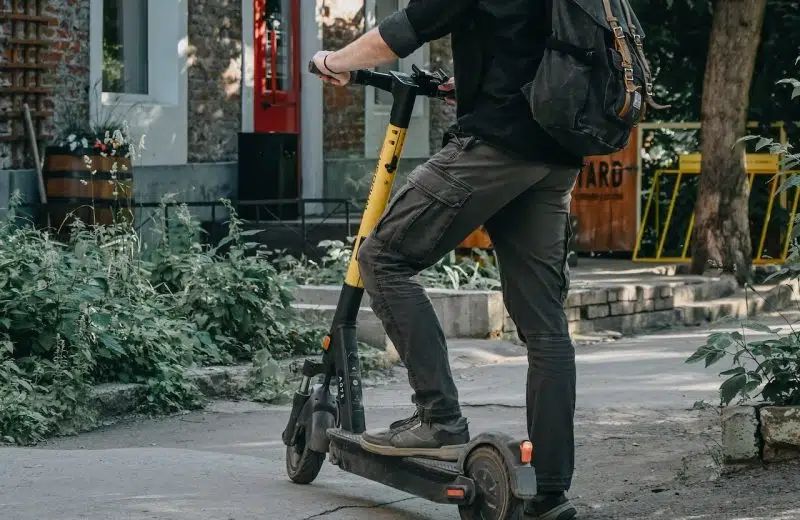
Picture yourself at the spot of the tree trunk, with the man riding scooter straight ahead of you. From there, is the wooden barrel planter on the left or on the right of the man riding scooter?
right

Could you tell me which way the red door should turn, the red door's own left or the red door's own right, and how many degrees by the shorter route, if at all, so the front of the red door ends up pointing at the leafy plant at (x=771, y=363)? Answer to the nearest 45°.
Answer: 0° — it already faces it

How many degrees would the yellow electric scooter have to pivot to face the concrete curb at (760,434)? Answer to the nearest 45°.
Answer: approximately 135° to its right

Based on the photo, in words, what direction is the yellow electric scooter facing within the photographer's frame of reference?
facing away from the viewer and to the left of the viewer

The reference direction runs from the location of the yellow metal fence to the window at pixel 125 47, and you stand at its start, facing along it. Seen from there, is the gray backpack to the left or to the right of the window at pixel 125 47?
left

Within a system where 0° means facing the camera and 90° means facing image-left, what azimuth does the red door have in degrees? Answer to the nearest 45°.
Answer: approximately 0°

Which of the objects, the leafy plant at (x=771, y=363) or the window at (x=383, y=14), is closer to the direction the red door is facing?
the leafy plant

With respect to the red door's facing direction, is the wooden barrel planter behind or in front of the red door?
in front

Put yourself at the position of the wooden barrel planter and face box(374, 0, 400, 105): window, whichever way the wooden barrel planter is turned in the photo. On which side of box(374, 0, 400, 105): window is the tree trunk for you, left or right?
right

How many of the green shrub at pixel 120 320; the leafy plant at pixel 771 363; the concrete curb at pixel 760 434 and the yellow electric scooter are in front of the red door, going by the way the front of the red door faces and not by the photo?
4

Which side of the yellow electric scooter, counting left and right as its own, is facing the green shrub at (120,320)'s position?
front

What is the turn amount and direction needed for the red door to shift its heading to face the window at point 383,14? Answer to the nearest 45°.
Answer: approximately 135° to its left

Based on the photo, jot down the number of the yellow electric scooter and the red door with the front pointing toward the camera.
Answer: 1
